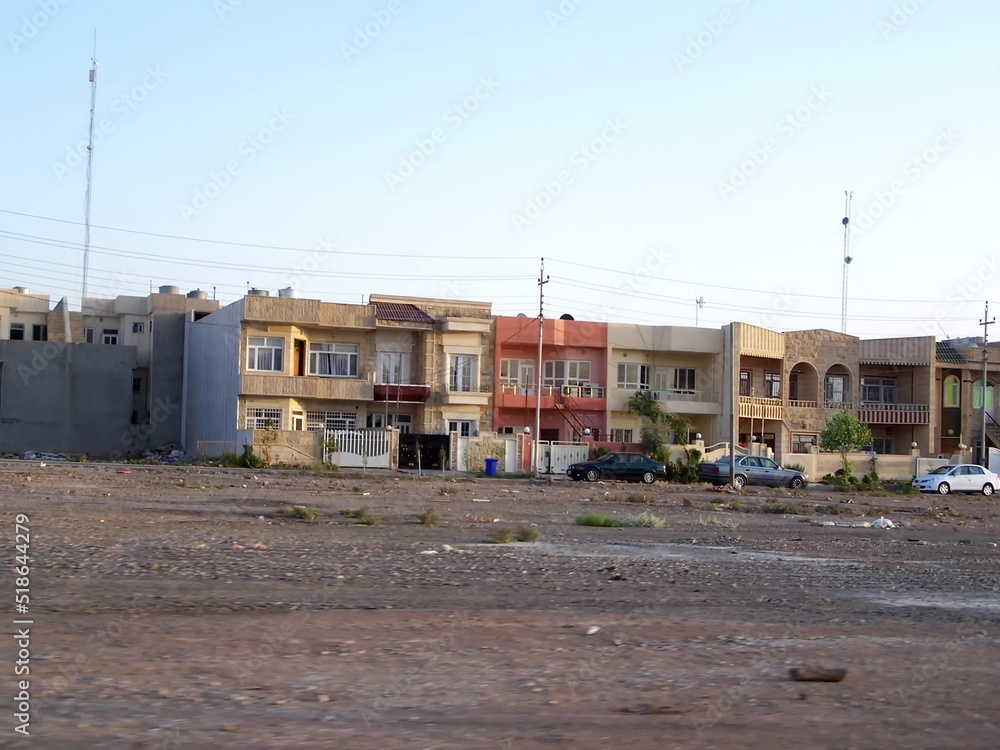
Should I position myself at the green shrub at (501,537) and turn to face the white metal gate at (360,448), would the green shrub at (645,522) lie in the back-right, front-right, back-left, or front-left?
front-right

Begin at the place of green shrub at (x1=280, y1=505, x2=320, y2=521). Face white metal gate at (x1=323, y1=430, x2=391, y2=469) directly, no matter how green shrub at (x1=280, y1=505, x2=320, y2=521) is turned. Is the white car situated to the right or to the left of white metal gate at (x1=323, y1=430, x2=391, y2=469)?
right

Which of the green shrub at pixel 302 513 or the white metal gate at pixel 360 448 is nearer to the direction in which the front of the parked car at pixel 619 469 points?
the white metal gate

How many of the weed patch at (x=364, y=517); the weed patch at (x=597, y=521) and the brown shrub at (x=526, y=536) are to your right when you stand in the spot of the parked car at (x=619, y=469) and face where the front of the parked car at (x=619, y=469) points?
0

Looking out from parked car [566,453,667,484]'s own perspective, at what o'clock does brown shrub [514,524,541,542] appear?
The brown shrub is roughly at 9 o'clock from the parked car.

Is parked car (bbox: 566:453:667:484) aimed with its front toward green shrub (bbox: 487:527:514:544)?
no

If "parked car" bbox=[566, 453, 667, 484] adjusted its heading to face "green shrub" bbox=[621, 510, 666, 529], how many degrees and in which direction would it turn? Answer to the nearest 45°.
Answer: approximately 90° to its left

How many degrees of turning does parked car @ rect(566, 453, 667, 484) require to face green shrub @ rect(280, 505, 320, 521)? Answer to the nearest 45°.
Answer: approximately 90° to its left

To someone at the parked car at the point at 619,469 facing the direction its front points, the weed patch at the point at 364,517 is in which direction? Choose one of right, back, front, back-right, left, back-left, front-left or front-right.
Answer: left

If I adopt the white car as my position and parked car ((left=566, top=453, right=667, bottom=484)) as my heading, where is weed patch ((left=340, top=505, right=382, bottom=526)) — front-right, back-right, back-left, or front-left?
front-left
